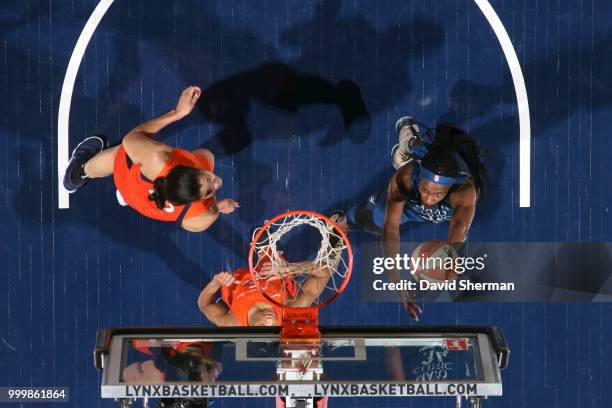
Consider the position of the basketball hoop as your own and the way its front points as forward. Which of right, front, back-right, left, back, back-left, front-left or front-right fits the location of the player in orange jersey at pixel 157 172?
left
